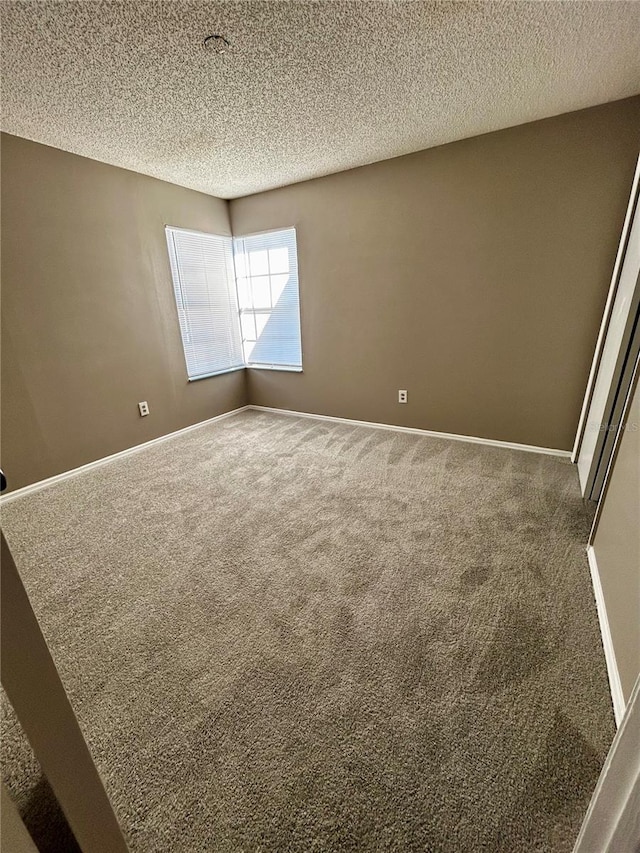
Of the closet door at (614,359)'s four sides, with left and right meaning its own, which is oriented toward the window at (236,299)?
front

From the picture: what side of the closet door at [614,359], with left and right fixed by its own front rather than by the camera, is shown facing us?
left
